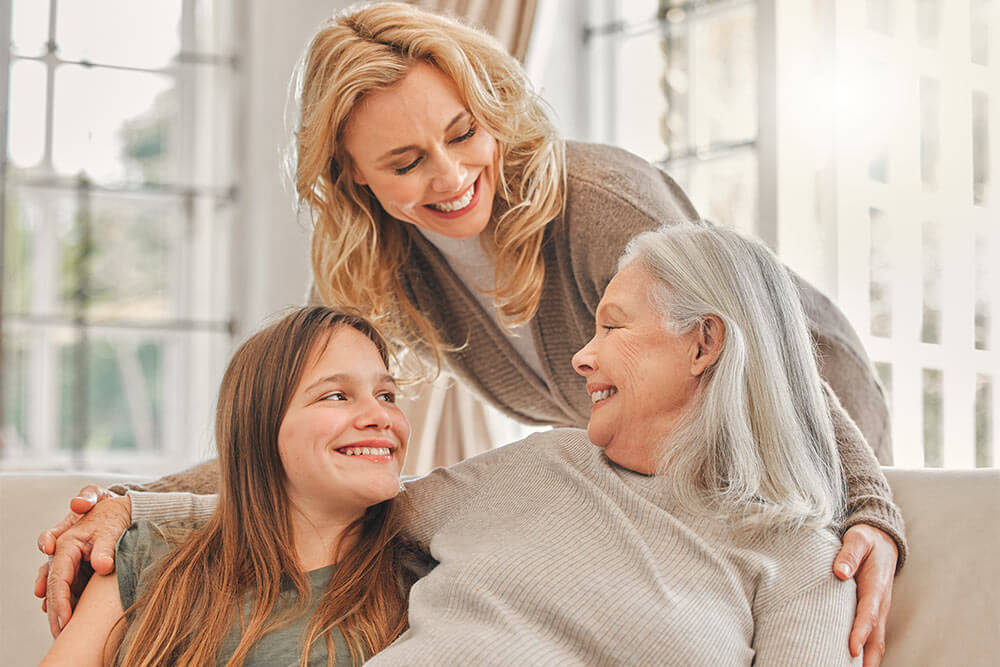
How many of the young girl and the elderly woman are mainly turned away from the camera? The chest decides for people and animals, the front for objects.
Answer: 0

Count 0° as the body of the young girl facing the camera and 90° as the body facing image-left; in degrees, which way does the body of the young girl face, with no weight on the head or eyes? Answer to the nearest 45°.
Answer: approximately 315°

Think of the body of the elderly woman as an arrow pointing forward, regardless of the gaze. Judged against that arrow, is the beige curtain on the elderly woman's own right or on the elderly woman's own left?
on the elderly woman's own right

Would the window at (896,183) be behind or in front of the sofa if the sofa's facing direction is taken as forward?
behind

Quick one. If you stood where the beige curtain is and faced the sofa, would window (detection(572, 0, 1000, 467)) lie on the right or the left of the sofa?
left

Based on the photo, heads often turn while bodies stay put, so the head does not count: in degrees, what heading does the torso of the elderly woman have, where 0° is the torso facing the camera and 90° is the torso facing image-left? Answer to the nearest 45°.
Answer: approximately 45°

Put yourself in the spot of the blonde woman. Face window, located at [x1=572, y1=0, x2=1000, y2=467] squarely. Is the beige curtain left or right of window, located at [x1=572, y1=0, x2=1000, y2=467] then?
left

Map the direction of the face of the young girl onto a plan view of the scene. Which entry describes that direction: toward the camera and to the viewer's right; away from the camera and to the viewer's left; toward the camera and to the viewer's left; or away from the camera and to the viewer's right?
toward the camera and to the viewer's right

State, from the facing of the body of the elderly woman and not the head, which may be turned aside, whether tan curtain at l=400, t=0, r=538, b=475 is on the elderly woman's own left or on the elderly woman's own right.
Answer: on the elderly woman's own right

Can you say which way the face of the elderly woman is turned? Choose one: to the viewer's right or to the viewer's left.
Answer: to the viewer's left

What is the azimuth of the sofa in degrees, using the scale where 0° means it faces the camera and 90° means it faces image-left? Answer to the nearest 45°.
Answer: approximately 0°
